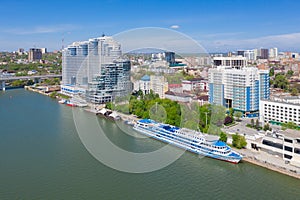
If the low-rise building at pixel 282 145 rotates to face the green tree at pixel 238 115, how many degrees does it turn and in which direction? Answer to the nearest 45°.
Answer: approximately 135° to its right

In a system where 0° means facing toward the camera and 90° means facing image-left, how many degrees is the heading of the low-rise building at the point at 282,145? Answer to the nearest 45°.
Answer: approximately 45°

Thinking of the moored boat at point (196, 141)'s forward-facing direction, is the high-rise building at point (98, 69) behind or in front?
behind

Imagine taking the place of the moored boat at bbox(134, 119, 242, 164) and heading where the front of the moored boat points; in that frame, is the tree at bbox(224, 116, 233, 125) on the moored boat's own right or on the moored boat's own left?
on the moored boat's own left

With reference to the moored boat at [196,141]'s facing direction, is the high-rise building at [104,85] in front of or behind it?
behind

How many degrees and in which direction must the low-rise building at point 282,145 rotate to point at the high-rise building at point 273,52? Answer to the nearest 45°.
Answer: approximately 135° to its right

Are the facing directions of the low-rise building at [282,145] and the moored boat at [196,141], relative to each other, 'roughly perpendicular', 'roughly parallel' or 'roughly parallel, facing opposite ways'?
roughly perpendicular

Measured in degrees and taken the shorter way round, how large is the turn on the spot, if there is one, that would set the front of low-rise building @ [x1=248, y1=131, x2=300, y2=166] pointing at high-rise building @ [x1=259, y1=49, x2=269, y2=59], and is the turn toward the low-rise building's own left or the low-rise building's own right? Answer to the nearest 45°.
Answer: approximately 135° to the low-rise building's own right

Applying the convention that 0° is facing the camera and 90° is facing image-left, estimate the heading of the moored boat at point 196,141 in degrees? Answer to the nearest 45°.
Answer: approximately 315°
